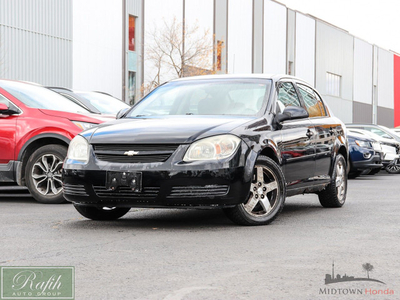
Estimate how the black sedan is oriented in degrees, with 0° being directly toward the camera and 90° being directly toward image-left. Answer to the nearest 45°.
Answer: approximately 45°

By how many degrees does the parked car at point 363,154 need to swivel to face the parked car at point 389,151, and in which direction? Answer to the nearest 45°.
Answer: approximately 135° to its left

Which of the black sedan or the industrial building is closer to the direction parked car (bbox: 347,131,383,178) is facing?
the black sedan

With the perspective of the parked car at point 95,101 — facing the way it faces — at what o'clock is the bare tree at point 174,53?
The bare tree is roughly at 8 o'clock from the parked car.

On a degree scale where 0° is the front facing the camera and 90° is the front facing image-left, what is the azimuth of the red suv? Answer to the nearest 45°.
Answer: approximately 315°

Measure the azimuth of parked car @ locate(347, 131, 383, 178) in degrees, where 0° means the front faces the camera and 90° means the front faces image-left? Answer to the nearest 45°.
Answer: approximately 315°

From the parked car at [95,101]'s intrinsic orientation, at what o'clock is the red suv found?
The red suv is roughly at 2 o'clock from the parked car.

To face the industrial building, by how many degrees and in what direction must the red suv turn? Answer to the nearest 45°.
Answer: approximately 135° to its left

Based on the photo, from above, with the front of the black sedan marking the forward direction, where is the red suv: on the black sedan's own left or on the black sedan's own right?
on the black sedan's own right

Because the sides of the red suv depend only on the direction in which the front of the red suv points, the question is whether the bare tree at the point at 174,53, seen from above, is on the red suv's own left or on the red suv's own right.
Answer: on the red suv's own left
